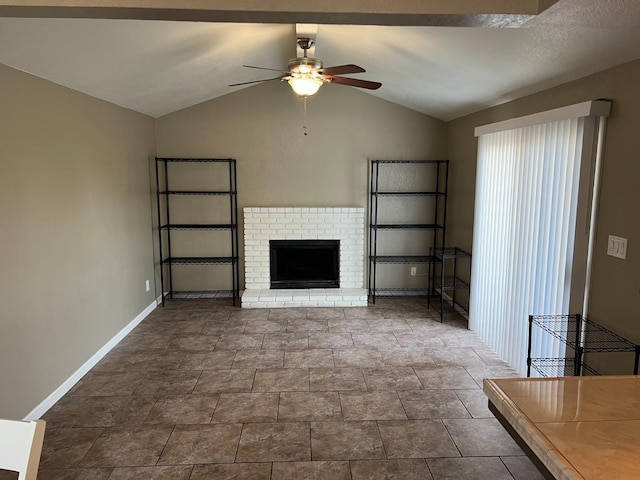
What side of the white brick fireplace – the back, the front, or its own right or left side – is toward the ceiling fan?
front

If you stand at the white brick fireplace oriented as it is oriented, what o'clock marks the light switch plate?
The light switch plate is roughly at 11 o'clock from the white brick fireplace.

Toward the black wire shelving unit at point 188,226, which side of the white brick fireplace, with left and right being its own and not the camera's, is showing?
right

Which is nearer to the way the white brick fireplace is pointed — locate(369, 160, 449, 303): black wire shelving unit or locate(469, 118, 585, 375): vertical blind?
the vertical blind

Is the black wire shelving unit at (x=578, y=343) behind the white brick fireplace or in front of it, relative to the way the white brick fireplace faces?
in front

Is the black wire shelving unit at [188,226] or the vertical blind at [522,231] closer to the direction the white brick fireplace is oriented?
the vertical blind

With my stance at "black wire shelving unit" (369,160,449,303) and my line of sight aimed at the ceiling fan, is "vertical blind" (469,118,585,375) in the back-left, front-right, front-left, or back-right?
front-left

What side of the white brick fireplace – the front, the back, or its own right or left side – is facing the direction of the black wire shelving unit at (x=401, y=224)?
left

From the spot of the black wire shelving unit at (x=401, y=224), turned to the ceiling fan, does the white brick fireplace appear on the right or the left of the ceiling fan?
right

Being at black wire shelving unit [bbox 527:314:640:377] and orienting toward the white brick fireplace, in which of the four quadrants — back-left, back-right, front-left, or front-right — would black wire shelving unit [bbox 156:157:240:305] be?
front-left

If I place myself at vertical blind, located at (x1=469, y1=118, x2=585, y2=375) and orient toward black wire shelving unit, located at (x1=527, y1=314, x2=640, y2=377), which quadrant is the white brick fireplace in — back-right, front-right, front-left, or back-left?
back-right

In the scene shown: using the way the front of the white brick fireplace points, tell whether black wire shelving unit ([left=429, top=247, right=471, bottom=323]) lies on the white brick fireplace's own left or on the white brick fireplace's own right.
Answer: on the white brick fireplace's own left

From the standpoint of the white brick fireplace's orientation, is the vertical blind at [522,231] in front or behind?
in front

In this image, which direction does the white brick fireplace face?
toward the camera
